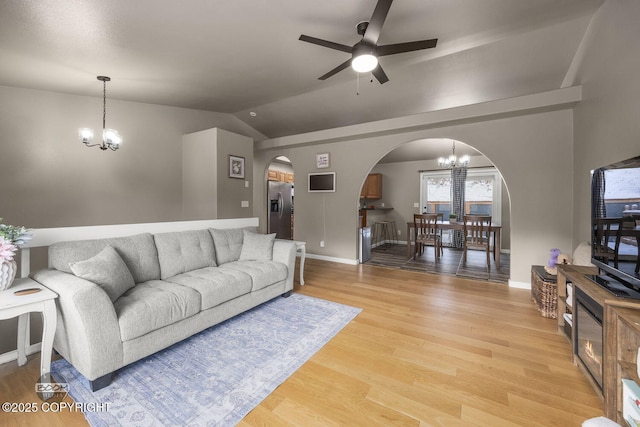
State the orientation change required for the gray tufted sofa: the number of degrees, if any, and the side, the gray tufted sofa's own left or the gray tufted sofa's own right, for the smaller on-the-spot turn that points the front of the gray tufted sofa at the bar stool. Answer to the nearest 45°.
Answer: approximately 90° to the gray tufted sofa's own left

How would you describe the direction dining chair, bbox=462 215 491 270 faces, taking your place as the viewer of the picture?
facing away from the viewer

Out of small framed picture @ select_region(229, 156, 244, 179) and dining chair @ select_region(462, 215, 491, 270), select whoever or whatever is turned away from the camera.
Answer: the dining chair

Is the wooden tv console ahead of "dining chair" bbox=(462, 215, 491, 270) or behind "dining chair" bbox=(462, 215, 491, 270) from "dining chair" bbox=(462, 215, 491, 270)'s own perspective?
behind

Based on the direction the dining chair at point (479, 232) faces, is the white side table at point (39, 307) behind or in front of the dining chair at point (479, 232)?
behind

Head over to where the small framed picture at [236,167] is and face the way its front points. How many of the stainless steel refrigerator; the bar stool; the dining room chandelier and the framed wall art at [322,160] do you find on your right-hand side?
0

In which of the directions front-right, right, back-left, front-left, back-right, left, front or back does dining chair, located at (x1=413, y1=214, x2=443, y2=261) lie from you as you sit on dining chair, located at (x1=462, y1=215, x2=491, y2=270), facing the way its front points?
left

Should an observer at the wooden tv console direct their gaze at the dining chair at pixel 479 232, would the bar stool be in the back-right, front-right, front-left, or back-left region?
front-left

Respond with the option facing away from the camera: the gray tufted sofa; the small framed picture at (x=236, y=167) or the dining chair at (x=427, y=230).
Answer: the dining chair

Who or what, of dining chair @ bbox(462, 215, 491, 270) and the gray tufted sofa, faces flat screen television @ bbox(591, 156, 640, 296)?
the gray tufted sofa

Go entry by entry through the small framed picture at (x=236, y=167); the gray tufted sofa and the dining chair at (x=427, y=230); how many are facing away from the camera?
1

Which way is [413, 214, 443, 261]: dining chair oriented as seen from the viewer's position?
away from the camera

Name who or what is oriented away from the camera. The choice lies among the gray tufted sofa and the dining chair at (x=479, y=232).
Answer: the dining chair

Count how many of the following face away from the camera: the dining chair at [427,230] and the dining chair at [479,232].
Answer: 2

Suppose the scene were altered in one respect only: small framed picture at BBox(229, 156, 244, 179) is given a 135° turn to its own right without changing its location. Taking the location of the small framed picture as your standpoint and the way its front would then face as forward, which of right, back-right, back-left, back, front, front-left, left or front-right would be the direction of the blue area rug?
left

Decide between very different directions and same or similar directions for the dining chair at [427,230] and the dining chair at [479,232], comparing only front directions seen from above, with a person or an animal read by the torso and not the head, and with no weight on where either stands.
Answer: same or similar directions

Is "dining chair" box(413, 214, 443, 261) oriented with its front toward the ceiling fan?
no

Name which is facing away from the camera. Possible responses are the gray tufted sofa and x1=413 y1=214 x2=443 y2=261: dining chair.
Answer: the dining chair

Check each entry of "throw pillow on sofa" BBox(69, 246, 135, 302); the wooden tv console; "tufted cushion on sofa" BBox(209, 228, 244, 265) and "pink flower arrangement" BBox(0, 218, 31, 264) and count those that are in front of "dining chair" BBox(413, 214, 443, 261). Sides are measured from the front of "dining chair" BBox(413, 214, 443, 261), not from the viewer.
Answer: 0

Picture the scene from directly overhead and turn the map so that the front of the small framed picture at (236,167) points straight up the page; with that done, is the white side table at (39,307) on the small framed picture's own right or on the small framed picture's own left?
on the small framed picture's own right

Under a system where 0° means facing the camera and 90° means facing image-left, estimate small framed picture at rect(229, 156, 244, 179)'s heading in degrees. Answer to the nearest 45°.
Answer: approximately 315°

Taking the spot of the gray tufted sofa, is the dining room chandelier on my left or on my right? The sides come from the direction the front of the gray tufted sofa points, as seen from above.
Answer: on my left
